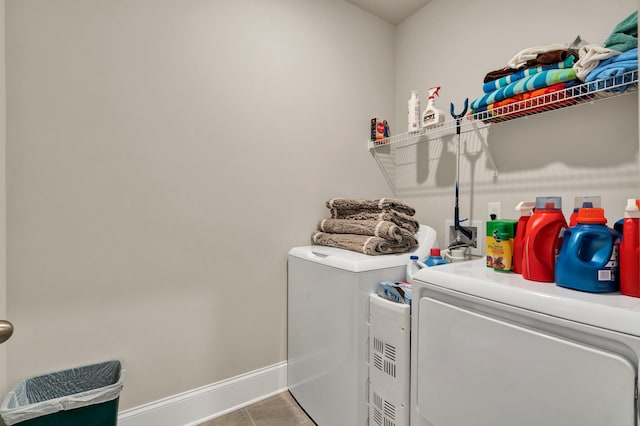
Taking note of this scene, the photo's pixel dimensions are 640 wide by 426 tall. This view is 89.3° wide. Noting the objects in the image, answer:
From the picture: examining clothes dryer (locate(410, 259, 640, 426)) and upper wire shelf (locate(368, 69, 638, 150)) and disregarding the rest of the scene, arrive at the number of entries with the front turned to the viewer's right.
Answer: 0

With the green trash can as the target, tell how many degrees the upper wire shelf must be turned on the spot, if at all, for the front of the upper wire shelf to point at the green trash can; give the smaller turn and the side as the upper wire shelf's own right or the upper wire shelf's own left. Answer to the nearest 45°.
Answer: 0° — it already faces it

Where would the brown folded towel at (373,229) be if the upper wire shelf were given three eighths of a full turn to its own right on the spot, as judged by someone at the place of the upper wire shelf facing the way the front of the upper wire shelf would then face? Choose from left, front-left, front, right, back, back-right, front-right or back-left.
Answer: left

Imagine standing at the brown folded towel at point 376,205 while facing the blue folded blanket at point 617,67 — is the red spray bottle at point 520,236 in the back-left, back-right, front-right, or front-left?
front-right

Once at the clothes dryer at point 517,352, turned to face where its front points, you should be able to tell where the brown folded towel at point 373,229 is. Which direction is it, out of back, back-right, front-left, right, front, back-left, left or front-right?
right

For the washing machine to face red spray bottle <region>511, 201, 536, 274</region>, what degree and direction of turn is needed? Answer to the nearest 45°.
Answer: approximately 90° to its left

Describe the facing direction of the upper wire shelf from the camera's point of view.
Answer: facing the viewer and to the left of the viewer

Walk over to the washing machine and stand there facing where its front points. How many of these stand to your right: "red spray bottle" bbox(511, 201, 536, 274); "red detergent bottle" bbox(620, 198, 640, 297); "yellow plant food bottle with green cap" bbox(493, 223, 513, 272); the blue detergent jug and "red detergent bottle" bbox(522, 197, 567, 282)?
0

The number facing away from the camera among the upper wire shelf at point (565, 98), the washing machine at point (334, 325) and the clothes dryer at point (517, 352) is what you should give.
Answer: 0

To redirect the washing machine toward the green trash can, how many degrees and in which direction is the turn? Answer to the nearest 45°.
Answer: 0° — it already faces it

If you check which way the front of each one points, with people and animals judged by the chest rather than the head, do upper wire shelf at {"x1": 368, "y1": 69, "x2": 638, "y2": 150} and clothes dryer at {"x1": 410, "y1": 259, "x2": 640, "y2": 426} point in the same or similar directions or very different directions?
same or similar directions

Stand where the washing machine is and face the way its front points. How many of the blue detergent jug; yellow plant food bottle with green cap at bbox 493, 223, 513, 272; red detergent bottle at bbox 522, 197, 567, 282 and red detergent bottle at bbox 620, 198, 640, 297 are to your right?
0

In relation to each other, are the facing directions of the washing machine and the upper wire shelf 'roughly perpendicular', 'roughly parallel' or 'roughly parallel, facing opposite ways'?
roughly parallel
